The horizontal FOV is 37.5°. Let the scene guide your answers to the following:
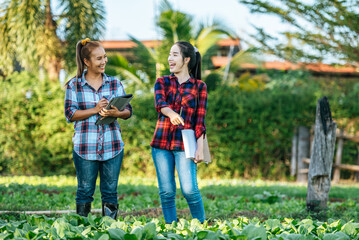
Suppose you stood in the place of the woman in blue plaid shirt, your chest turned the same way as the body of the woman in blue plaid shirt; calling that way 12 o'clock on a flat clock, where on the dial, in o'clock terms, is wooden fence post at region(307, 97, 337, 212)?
The wooden fence post is roughly at 8 o'clock from the woman in blue plaid shirt.

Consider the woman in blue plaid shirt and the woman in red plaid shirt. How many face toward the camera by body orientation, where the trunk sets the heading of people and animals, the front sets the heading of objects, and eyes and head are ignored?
2

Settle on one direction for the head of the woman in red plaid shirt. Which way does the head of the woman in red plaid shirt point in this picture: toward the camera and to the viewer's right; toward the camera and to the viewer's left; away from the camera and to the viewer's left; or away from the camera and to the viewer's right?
toward the camera and to the viewer's left

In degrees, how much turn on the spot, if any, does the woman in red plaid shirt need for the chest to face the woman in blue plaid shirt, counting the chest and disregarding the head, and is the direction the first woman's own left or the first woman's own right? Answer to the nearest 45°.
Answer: approximately 90° to the first woman's own right

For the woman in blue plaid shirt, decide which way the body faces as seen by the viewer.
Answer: toward the camera

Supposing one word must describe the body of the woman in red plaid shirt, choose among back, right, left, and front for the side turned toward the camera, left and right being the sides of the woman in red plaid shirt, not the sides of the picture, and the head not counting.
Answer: front

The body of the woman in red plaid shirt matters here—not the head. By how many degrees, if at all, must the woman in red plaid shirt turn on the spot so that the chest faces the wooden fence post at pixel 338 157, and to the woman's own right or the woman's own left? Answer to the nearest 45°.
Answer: approximately 135° to the woman's own left

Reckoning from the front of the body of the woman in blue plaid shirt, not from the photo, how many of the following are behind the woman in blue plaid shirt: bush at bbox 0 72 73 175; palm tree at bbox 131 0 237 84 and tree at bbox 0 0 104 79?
3

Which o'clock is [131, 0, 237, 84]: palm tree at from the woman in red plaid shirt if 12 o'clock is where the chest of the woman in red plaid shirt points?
The palm tree is roughly at 6 o'clock from the woman in red plaid shirt.

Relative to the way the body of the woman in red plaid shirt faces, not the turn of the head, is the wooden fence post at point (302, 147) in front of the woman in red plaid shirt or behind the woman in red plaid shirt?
behind

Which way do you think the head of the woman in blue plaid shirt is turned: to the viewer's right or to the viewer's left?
to the viewer's right

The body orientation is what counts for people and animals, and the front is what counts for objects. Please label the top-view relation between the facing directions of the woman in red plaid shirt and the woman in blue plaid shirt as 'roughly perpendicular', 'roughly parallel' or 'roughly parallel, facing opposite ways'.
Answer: roughly parallel
